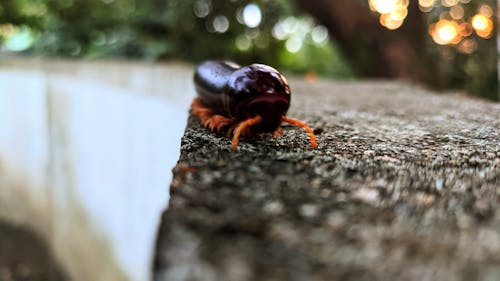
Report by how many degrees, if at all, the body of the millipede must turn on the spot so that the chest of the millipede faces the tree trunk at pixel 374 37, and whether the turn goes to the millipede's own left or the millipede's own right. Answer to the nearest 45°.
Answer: approximately 135° to the millipede's own left

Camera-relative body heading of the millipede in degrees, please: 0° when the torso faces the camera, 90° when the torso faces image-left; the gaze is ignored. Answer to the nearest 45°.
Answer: approximately 315°
